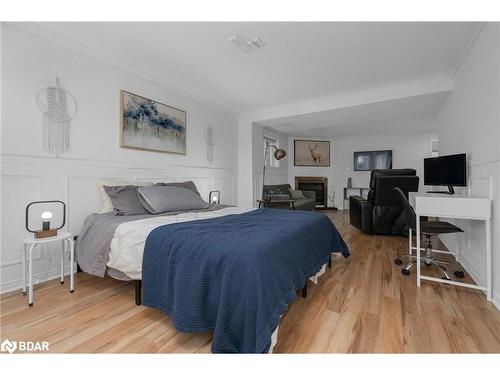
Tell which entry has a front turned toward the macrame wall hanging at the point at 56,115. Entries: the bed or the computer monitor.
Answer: the computer monitor

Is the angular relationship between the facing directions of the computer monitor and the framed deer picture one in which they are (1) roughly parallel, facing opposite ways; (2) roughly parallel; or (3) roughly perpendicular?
roughly perpendicular

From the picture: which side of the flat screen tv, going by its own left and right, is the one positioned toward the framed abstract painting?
front

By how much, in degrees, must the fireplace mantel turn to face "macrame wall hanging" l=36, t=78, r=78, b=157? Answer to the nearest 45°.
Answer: approximately 45° to its right

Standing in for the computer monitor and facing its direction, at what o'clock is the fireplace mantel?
The fireplace mantel is roughly at 3 o'clock from the computer monitor.

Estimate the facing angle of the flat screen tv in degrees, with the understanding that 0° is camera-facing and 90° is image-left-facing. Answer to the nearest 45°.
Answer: approximately 0°

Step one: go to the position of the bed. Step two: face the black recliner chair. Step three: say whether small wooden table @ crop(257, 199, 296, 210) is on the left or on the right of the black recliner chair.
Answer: left

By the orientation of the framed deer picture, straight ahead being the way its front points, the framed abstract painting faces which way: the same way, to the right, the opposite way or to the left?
to the left

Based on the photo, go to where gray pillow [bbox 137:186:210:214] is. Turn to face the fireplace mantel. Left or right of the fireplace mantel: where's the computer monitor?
right

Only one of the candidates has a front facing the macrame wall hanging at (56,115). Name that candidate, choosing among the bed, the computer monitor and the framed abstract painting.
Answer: the computer monitor

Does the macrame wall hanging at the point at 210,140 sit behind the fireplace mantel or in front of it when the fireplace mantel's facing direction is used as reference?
in front
